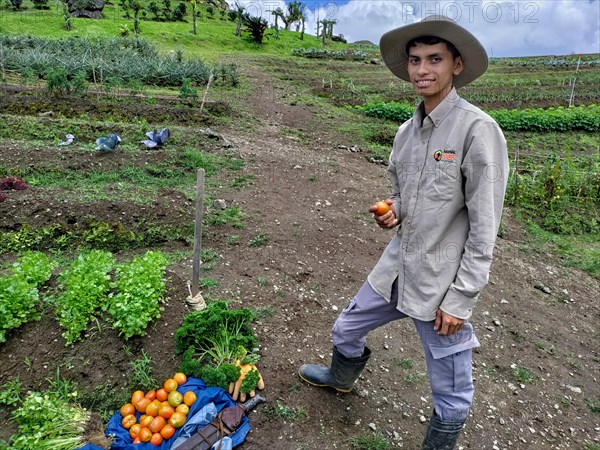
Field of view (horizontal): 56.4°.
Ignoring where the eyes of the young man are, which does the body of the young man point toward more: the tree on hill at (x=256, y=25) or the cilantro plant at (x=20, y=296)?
the cilantro plant

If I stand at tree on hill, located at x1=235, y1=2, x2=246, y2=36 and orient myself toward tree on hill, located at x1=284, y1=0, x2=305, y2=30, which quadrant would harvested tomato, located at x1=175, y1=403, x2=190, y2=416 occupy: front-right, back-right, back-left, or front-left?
back-right

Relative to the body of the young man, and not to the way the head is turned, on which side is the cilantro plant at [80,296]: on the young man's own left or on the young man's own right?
on the young man's own right

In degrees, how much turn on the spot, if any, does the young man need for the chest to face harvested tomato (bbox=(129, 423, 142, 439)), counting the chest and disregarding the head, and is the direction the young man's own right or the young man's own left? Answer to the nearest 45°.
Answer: approximately 45° to the young man's own right

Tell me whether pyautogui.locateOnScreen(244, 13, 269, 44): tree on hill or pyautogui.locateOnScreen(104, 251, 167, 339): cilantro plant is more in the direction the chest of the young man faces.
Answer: the cilantro plant

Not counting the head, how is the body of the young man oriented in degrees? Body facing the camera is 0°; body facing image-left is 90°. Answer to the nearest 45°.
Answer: approximately 45°

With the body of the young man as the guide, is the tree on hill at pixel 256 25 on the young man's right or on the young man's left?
on the young man's right

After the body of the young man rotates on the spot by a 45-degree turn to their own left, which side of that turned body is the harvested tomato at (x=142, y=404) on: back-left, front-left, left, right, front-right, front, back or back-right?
right

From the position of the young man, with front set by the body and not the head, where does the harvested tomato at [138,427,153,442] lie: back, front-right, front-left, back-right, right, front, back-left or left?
front-right

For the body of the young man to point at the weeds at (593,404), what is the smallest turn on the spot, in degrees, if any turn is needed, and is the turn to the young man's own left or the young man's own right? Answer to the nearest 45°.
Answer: approximately 180°

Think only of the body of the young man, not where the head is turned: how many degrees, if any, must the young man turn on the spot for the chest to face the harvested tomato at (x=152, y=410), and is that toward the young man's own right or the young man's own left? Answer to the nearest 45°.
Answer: approximately 45° to the young man's own right
